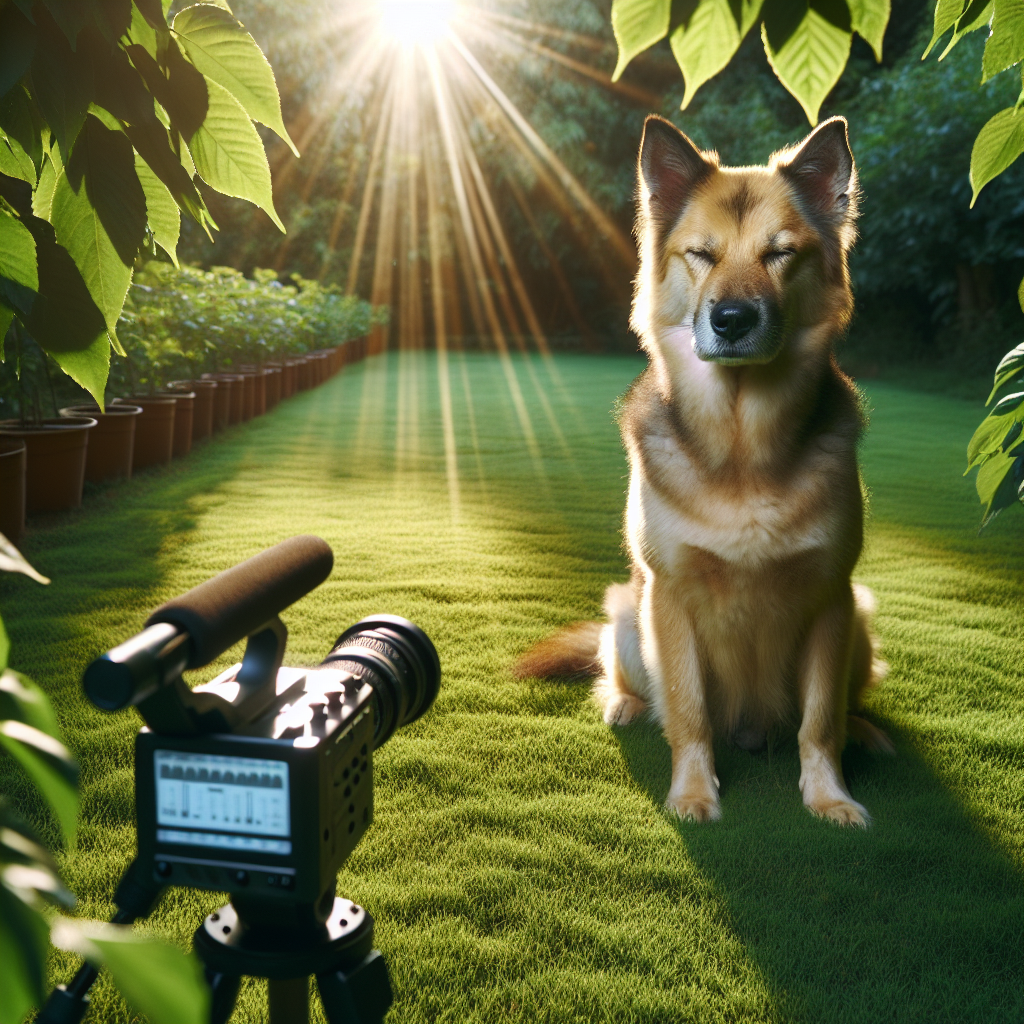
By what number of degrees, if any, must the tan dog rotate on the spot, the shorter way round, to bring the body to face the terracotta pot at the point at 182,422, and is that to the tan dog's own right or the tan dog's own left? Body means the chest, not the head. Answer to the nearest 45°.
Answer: approximately 135° to the tan dog's own right

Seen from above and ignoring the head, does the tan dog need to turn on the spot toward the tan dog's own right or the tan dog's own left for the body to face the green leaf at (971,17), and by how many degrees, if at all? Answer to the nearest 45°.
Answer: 0° — it already faces it

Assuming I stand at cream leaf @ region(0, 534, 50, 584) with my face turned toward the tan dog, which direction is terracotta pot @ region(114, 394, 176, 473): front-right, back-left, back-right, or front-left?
front-left

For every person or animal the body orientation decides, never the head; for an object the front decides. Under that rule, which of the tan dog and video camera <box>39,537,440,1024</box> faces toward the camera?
the tan dog

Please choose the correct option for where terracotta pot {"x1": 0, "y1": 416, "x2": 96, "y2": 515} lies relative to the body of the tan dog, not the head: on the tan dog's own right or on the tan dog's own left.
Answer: on the tan dog's own right

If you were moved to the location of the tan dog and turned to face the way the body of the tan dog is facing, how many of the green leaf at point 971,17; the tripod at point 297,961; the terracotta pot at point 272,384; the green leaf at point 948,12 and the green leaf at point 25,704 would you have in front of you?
4

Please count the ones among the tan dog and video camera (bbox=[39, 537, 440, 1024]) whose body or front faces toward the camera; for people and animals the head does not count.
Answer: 1

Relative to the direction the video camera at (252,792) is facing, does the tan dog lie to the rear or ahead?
ahead

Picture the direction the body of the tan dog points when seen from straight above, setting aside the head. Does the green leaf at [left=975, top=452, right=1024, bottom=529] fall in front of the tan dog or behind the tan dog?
in front

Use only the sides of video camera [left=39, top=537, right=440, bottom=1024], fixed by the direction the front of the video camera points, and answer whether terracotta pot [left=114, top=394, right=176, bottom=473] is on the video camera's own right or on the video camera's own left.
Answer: on the video camera's own left

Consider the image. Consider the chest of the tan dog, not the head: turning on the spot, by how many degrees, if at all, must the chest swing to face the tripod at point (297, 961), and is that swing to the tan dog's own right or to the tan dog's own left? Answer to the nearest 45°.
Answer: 0° — it already faces it

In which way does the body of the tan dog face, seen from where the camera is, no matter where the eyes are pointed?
toward the camera

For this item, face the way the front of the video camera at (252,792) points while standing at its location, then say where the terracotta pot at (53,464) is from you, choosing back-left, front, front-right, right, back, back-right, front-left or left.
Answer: front-left

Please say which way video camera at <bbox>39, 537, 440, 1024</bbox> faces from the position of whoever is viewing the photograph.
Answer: facing away from the viewer and to the right of the viewer

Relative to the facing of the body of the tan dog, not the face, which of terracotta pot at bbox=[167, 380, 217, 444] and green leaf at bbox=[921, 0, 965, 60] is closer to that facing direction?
the green leaf

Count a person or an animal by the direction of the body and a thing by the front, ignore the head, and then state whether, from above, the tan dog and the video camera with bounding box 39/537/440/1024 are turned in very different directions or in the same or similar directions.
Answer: very different directions

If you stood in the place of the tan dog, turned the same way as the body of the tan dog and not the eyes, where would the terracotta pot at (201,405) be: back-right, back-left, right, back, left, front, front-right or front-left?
back-right
